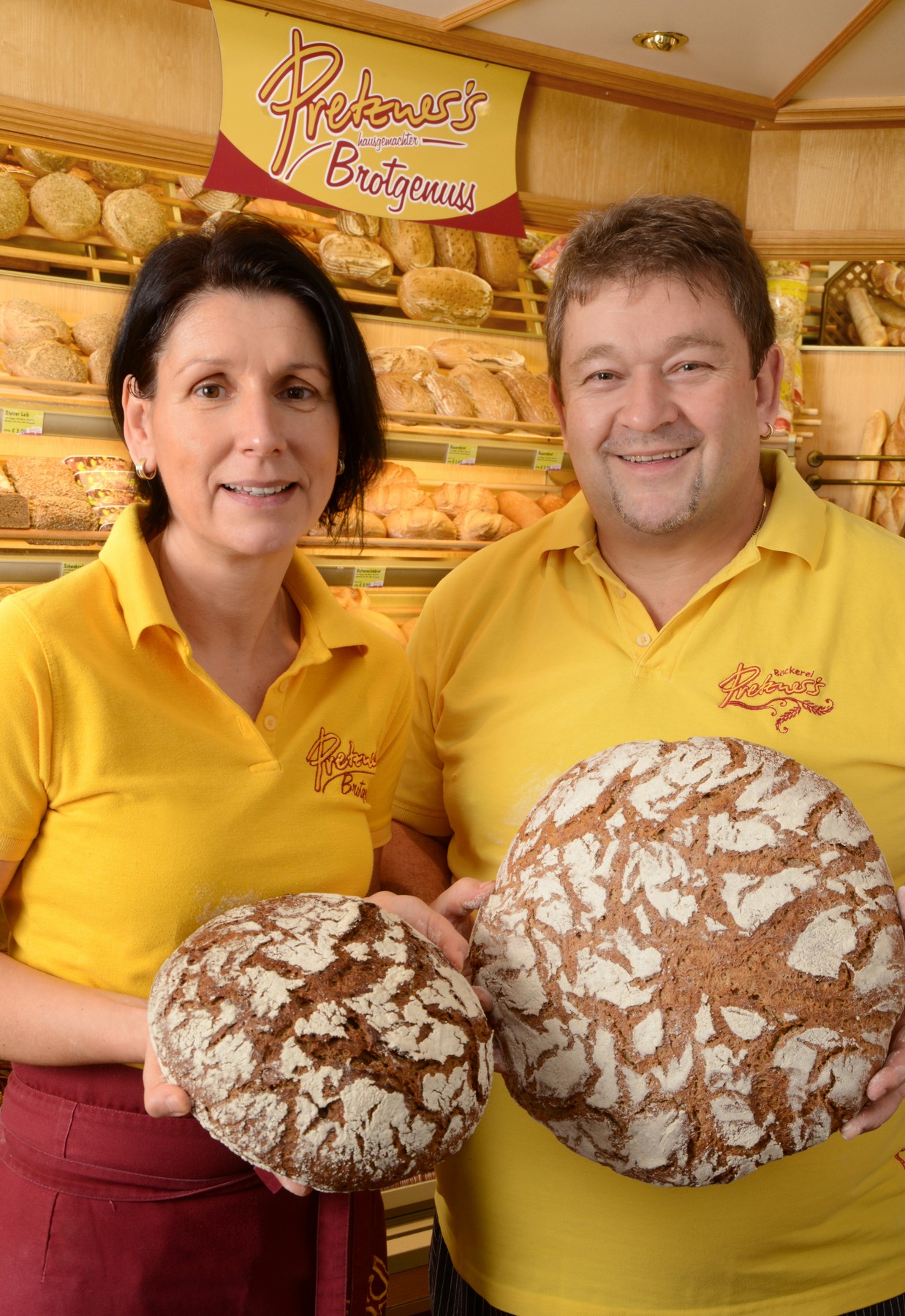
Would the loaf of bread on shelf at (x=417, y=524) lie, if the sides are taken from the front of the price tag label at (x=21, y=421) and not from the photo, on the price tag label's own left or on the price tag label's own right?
on the price tag label's own left

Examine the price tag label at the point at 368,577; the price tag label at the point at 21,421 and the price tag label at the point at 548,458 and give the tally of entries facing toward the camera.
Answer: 3

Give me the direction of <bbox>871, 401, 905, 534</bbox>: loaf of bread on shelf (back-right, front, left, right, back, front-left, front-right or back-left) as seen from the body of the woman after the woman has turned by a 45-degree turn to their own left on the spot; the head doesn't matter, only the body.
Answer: front-left

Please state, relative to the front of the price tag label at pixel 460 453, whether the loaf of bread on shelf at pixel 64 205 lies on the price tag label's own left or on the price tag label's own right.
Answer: on the price tag label's own right

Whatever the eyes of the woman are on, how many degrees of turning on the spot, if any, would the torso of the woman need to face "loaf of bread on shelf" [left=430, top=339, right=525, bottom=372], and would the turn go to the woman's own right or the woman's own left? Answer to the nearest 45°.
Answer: approximately 135° to the woman's own left

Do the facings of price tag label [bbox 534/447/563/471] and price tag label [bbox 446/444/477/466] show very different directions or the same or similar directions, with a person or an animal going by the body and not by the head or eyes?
same or similar directions

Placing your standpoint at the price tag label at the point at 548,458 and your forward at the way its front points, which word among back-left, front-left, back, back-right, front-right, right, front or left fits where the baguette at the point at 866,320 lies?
back-left

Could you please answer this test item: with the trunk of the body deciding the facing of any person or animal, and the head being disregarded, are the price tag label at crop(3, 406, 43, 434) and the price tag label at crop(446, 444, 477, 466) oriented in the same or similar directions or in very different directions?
same or similar directions

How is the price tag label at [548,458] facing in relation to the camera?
toward the camera

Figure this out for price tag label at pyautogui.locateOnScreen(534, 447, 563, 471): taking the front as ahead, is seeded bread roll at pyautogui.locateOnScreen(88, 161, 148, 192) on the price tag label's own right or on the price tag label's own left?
on the price tag label's own right

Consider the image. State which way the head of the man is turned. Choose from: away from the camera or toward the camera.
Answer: toward the camera

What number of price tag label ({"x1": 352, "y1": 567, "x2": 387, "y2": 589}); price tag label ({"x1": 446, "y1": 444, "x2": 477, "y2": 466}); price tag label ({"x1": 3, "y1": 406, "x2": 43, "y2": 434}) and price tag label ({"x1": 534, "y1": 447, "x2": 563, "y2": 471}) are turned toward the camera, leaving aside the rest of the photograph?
4
